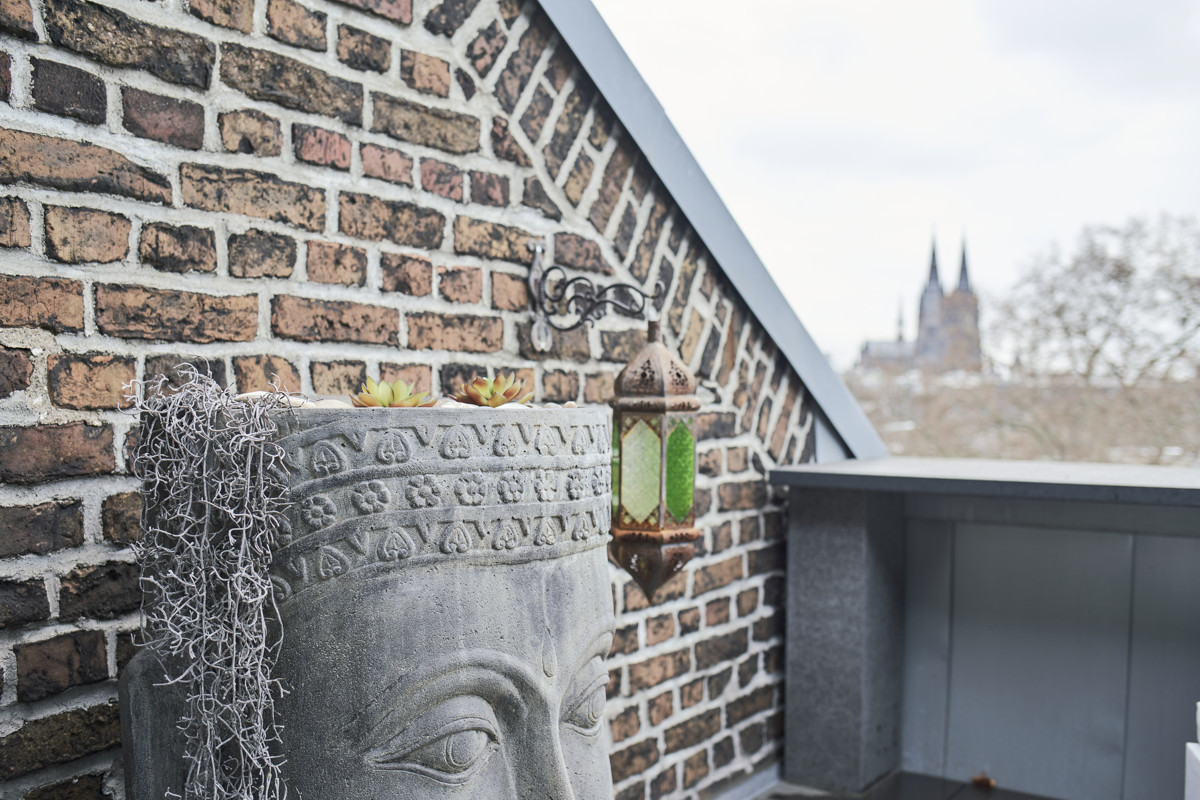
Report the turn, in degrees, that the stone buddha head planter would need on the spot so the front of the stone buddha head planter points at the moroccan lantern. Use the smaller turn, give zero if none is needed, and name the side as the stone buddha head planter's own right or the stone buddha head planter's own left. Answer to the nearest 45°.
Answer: approximately 90° to the stone buddha head planter's own left

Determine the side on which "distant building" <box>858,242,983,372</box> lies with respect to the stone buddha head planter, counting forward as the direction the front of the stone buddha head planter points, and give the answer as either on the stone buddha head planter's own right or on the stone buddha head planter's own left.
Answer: on the stone buddha head planter's own left

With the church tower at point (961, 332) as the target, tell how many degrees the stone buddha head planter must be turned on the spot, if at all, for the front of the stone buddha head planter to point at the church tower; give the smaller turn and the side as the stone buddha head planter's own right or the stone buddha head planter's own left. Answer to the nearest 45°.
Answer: approximately 90° to the stone buddha head planter's own left

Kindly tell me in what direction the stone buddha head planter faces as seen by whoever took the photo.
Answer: facing the viewer and to the right of the viewer

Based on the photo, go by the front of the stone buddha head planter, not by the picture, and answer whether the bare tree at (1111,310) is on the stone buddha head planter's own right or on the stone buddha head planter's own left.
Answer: on the stone buddha head planter's own left

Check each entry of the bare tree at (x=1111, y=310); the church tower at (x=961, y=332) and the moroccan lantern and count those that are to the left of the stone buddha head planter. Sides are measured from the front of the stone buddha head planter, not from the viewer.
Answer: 3
